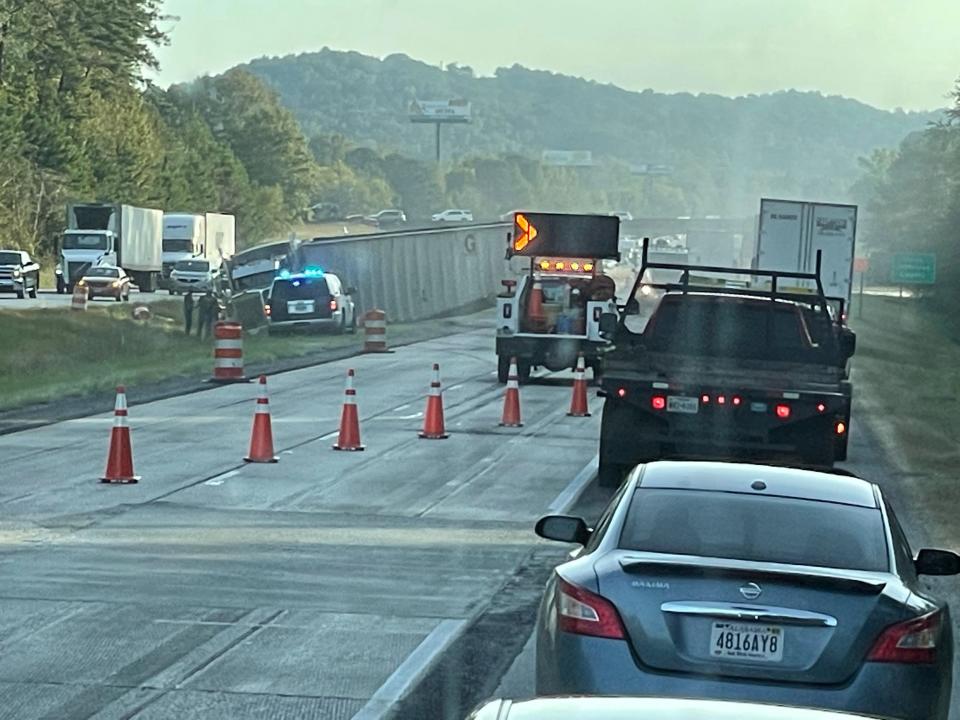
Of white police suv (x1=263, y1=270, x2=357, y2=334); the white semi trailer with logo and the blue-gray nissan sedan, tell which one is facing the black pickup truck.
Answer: the blue-gray nissan sedan

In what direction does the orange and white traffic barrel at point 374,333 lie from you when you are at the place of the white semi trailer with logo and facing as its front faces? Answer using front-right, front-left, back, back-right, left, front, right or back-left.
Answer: back-left

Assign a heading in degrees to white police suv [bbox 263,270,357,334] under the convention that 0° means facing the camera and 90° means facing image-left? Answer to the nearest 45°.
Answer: approximately 180°

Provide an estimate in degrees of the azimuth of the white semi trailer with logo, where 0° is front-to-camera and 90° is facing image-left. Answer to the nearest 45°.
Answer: approximately 180°

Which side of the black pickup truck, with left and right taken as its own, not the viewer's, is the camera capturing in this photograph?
back

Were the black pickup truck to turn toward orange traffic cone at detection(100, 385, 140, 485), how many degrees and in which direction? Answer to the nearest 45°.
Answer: approximately 90° to its left

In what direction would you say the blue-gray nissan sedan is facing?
away from the camera

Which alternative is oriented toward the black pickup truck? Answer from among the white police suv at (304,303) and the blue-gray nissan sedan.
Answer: the blue-gray nissan sedan

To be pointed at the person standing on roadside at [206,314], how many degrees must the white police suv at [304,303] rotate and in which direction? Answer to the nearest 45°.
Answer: approximately 135° to its left

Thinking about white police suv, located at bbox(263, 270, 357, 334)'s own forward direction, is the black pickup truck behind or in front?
behind
